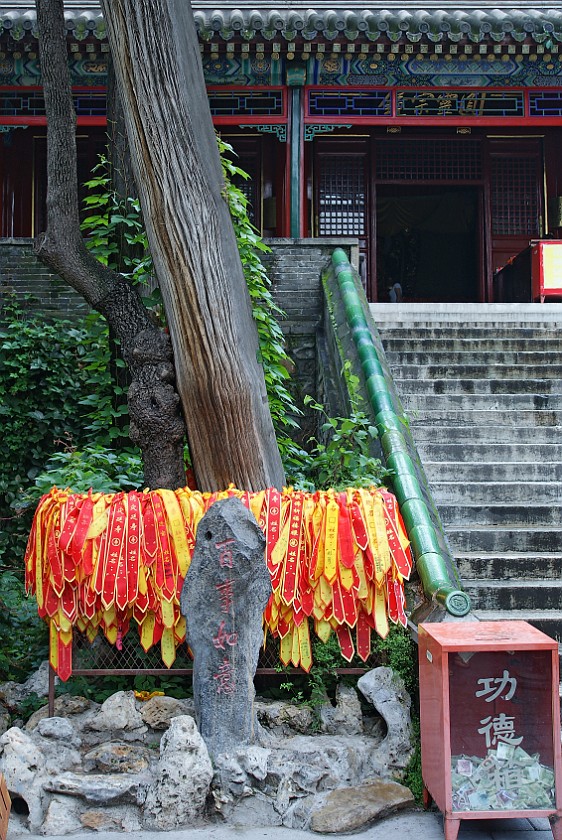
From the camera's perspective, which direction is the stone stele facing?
toward the camera

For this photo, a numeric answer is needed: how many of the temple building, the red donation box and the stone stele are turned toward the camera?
3

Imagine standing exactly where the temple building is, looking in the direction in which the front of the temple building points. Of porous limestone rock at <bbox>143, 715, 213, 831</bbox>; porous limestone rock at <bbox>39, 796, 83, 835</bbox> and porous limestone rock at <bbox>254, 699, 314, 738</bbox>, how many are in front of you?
3

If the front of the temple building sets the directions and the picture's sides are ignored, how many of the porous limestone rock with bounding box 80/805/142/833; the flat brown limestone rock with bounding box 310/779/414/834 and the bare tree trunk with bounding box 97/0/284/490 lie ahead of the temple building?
3

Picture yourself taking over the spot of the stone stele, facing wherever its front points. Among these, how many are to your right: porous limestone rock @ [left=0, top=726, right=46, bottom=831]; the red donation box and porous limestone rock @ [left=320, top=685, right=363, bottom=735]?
1

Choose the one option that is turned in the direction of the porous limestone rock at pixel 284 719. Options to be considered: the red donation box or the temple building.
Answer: the temple building

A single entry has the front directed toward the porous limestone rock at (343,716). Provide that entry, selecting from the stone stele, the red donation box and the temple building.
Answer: the temple building

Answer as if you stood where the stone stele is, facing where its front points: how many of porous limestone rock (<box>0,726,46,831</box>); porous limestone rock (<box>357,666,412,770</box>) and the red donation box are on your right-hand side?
1

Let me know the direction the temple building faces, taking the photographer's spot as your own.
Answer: facing the viewer

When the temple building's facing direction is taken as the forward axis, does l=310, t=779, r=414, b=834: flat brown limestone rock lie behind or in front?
in front

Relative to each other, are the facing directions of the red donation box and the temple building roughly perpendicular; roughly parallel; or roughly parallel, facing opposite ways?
roughly parallel

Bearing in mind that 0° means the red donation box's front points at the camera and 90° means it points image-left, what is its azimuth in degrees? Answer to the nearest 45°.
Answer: approximately 0°
